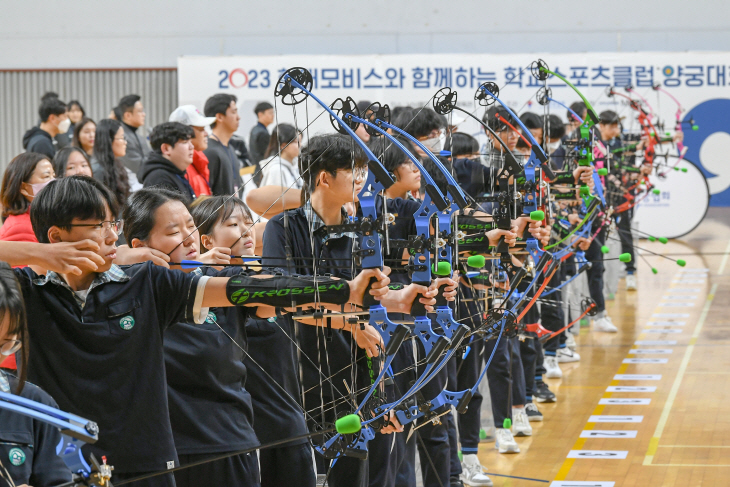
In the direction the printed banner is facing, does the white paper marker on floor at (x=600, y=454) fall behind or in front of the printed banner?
in front

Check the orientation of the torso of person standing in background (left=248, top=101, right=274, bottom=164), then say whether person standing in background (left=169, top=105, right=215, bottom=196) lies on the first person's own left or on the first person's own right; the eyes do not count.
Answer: on the first person's own right

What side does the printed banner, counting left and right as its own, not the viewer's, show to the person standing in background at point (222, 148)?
front

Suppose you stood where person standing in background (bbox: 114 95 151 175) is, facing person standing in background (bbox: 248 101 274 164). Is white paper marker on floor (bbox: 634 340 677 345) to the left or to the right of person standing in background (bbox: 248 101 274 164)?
right

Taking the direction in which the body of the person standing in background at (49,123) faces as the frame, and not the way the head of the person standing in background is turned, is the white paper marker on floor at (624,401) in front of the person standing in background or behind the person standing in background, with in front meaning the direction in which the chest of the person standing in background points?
in front

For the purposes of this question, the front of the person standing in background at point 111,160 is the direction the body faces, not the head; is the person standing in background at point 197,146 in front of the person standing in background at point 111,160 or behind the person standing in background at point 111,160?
in front
